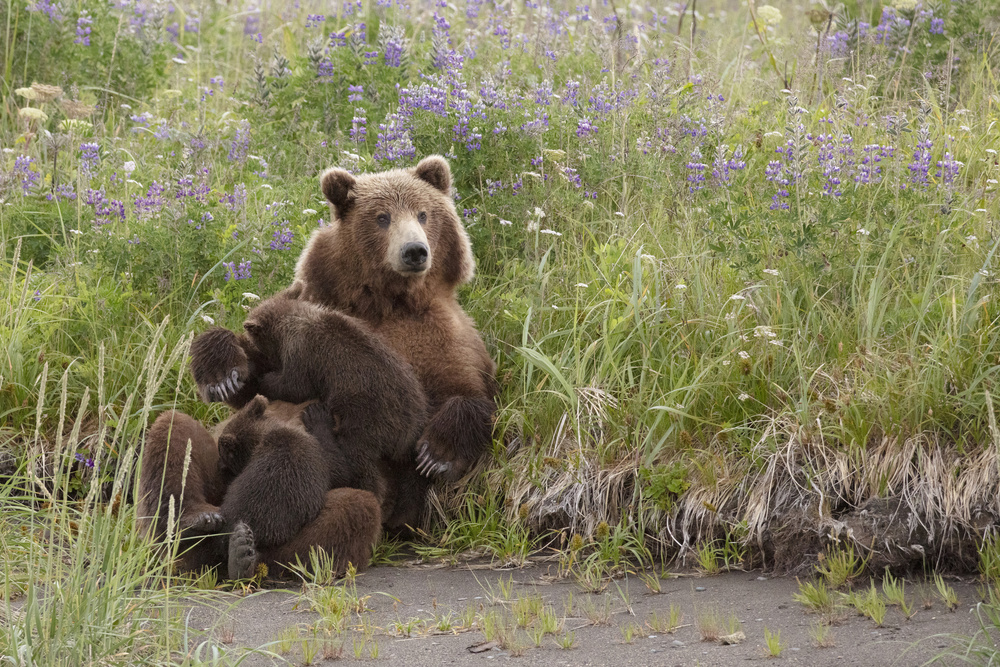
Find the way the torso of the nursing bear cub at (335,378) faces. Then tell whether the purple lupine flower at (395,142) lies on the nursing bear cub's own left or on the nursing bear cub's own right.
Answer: on the nursing bear cub's own right
